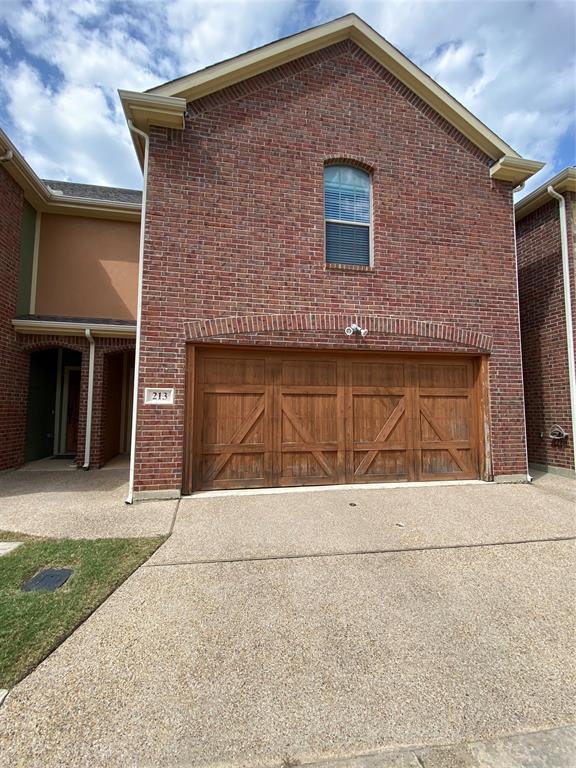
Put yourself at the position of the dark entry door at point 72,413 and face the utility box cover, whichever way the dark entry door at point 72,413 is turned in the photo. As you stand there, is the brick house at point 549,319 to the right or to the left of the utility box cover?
left

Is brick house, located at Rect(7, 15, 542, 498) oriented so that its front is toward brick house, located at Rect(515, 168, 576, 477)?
no

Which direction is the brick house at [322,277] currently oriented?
toward the camera
